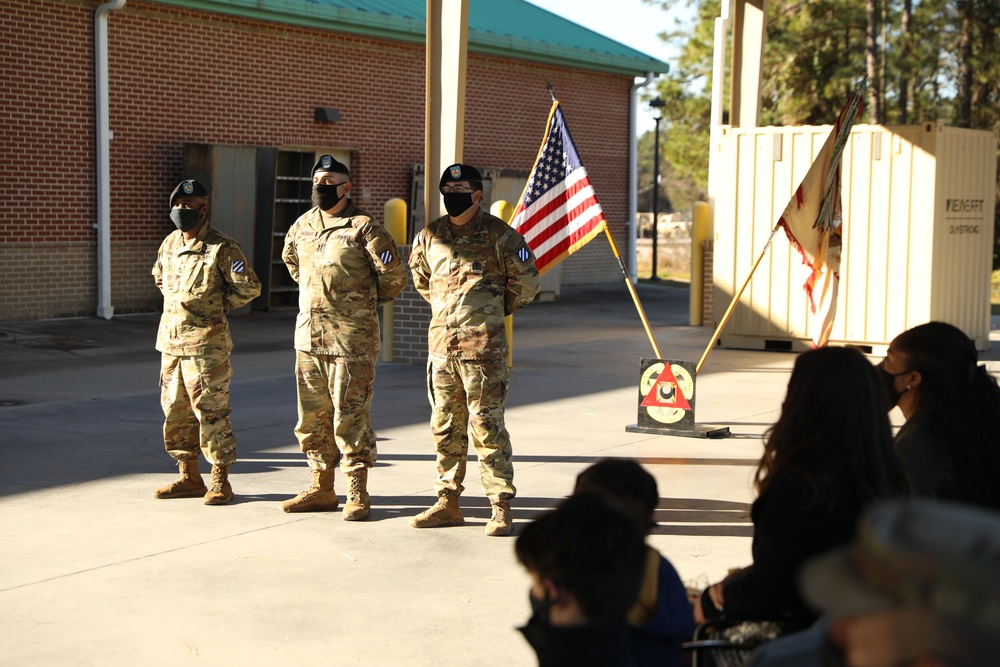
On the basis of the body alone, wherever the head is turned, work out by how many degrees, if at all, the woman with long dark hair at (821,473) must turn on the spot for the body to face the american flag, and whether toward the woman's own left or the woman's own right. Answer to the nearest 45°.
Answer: approximately 45° to the woman's own right

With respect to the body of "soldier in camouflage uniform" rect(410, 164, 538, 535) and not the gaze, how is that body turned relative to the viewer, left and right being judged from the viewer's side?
facing the viewer and to the left of the viewer

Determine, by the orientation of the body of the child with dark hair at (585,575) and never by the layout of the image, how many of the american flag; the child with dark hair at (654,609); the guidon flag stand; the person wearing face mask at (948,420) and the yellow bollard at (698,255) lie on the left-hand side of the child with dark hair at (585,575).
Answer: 0

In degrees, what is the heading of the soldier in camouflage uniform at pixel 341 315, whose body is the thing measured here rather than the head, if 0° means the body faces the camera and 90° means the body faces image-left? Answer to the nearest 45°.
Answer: approximately 45°

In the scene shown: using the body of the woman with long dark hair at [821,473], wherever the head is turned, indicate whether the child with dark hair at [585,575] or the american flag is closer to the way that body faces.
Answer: the american flag

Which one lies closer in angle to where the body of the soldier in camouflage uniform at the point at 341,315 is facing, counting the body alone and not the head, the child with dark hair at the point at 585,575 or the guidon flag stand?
the child with dark hair

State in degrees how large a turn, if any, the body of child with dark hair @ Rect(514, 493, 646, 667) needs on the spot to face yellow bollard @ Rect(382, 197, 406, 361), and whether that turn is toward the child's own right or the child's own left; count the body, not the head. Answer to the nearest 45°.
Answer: approximately 45° to the child's own right

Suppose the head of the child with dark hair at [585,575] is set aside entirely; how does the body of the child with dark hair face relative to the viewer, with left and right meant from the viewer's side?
facing away from the viewer and to the left of the viewer

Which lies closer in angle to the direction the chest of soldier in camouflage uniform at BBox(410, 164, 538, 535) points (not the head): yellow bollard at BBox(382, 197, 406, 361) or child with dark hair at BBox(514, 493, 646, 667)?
the child with dark hair

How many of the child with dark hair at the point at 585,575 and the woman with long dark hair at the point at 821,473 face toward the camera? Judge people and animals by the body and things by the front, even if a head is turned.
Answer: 0

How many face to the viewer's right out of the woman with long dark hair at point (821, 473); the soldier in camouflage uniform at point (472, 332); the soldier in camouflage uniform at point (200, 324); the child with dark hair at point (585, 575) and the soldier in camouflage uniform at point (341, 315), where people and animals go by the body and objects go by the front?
0

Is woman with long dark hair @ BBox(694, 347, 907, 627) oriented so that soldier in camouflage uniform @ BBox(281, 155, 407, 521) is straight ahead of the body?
yes

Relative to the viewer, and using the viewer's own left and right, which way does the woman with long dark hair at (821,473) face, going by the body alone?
facing away from the viewer and to the left of the viewer

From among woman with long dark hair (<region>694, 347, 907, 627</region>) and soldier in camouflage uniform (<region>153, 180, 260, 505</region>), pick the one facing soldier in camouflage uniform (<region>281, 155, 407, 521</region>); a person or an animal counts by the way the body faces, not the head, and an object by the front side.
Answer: the woman with long dark hair

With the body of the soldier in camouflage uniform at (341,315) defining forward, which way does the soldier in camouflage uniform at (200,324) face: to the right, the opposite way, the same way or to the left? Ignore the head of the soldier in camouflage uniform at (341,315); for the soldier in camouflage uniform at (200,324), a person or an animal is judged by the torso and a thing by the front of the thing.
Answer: the same way

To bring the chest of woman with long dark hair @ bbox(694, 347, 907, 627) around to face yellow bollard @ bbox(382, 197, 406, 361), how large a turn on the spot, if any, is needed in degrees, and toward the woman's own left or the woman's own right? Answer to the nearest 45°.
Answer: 0° — they already face it

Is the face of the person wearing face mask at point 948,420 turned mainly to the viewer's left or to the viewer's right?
to the viewer's left

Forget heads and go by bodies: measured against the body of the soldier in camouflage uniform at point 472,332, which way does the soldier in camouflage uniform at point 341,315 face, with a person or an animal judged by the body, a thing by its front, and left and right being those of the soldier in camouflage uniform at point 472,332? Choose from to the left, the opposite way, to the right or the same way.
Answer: the same way
